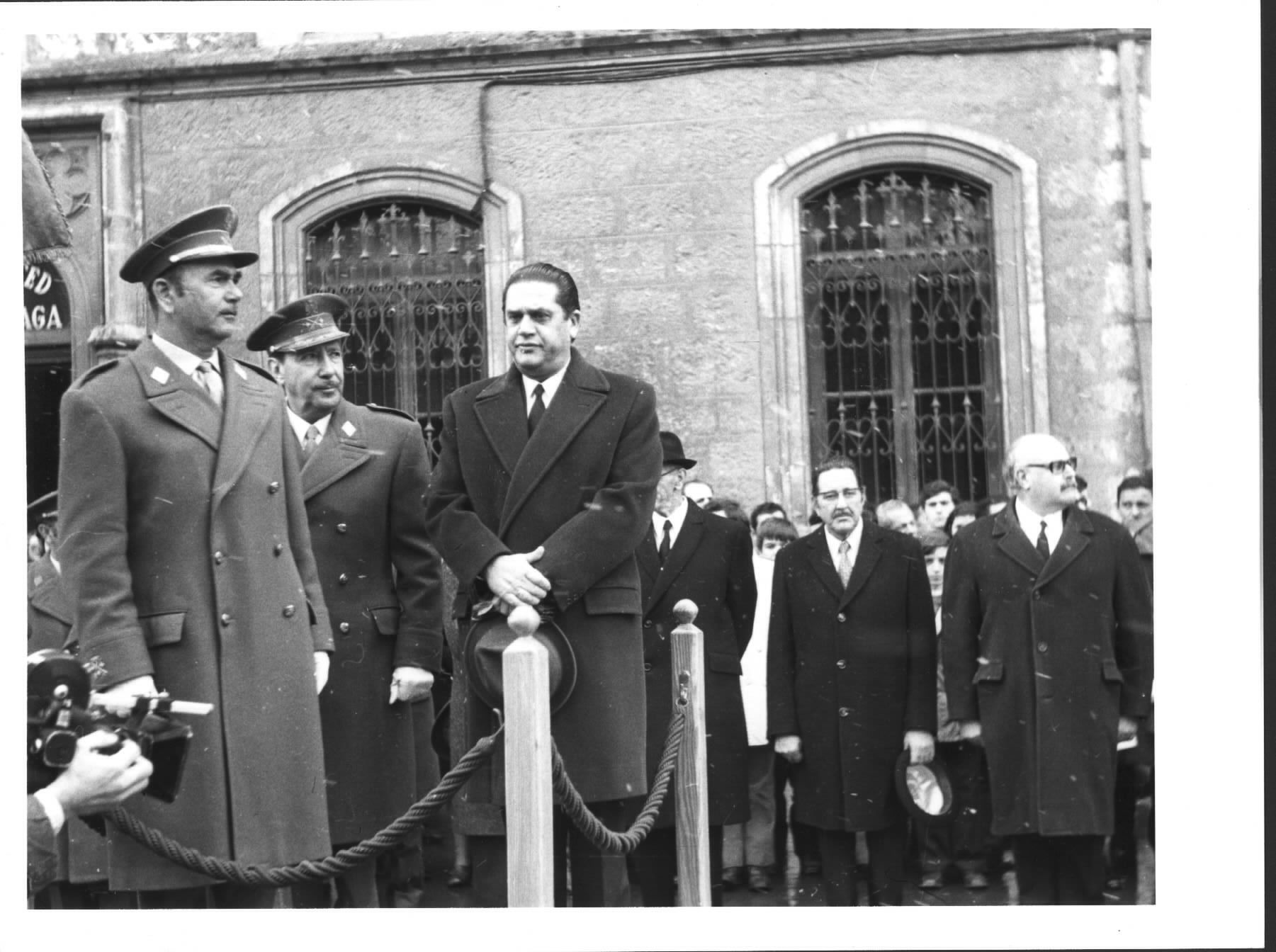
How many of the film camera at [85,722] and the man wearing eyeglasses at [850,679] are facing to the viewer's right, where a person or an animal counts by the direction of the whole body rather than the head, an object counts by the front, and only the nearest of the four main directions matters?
1

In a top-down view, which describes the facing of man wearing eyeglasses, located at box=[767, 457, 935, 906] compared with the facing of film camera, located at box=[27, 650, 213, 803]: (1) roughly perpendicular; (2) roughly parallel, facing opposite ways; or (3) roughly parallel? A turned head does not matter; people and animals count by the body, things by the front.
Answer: roughly perpendicular

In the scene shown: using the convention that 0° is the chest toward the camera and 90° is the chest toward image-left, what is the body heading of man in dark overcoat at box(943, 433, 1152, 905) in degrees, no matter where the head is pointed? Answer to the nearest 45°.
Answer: approximately 0°

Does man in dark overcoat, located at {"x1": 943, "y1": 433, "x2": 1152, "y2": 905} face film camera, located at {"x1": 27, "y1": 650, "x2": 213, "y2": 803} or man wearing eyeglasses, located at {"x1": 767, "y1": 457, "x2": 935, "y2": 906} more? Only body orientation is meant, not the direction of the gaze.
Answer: the film camera

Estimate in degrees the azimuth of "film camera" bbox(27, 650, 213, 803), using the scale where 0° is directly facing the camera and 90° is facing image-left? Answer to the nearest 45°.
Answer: approximately 270°

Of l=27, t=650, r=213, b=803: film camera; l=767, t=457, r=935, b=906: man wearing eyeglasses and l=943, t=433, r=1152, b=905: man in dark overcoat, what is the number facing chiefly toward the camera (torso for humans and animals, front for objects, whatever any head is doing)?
2

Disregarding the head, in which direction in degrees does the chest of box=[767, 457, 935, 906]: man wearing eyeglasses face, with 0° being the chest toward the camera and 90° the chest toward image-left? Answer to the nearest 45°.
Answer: approximately 0°
